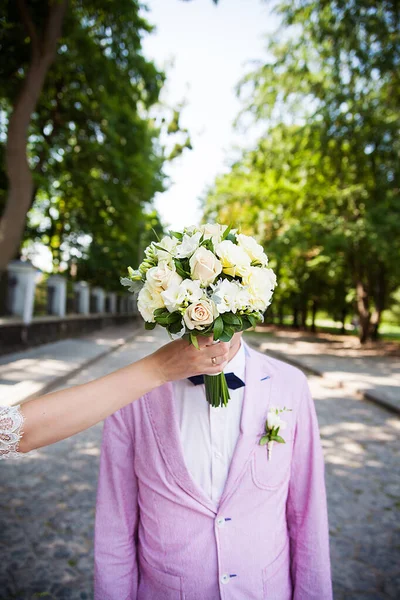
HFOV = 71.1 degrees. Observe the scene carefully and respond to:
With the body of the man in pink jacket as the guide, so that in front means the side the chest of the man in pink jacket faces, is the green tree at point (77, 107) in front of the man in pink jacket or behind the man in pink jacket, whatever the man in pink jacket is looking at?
behind

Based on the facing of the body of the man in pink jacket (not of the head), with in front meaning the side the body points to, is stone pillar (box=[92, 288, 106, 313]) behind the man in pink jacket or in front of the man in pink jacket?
behind

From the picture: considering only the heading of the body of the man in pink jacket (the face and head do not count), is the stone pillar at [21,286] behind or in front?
behind

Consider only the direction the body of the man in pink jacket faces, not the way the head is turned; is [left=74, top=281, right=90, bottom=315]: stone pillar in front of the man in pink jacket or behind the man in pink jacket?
behind

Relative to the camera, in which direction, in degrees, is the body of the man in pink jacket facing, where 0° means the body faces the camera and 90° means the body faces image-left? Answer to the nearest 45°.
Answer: approximately 0°

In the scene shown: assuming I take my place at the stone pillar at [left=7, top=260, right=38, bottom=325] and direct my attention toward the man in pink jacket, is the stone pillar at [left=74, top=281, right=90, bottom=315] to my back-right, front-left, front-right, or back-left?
back-left

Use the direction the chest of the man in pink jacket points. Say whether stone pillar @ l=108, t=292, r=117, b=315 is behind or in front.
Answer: behind
